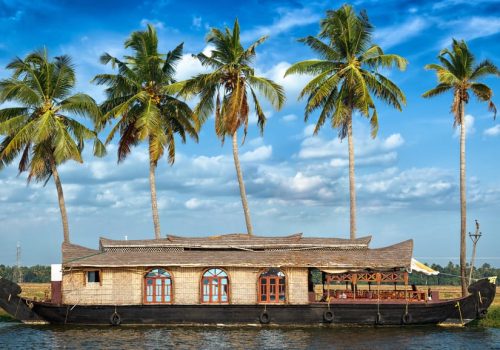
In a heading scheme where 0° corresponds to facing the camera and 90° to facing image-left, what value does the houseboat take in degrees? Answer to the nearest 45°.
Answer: approximately 270°

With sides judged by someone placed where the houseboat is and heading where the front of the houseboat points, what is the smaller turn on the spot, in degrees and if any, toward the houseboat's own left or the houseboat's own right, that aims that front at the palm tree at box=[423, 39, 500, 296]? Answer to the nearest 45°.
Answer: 0° — it already faces it

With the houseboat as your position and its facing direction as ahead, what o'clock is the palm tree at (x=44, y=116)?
The palm tree is roughly at 7 o'clock from the houseboat.
